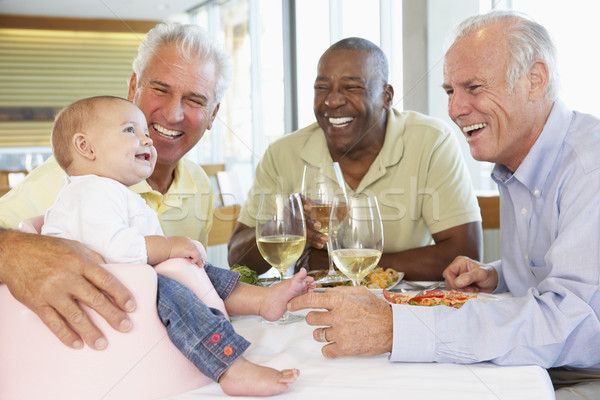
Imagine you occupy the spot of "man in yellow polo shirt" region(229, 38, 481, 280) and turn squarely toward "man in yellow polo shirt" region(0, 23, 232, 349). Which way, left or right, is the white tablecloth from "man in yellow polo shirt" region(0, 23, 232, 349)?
left

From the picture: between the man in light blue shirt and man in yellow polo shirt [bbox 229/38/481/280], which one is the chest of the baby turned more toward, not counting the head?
the man in light blue shirt

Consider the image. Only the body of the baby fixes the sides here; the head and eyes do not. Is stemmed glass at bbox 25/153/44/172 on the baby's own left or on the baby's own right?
on the baby's own left

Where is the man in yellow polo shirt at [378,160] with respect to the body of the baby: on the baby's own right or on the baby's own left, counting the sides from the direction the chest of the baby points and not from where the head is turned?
on the baby's own left

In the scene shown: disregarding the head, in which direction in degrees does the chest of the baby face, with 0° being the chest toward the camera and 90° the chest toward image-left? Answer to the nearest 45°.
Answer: approximately 270°

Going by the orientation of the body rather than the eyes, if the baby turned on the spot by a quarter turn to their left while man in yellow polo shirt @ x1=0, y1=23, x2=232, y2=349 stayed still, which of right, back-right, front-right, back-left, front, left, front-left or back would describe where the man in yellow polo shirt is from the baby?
front

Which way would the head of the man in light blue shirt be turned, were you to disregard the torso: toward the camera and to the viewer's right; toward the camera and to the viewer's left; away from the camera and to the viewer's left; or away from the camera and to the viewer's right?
toward the camera and to the viewer's left

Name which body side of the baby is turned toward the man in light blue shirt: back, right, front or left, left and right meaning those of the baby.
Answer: front
